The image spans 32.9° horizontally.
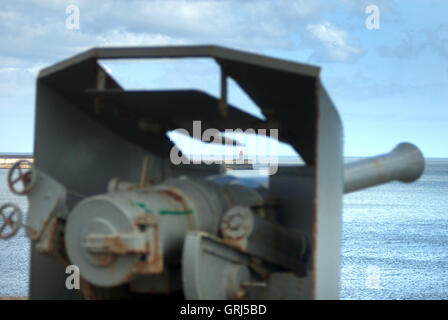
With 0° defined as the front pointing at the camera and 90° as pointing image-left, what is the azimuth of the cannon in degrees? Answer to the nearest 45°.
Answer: approximately 225°
